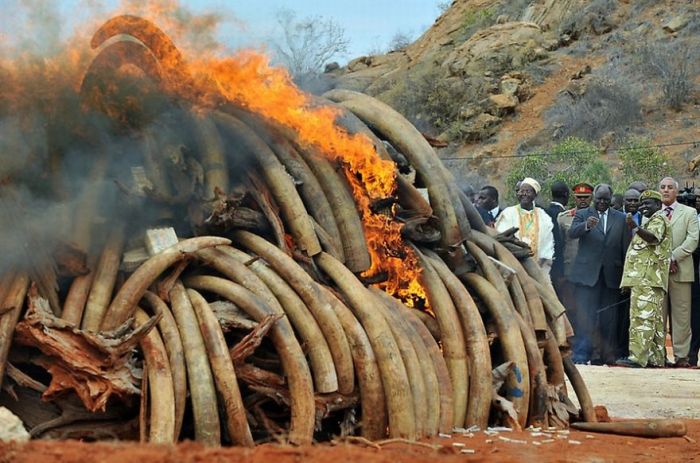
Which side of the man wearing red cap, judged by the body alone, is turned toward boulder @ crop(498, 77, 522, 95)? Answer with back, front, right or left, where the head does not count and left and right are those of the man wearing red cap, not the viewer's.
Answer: back

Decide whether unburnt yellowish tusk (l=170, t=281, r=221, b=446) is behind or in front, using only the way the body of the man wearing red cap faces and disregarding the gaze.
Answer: in front

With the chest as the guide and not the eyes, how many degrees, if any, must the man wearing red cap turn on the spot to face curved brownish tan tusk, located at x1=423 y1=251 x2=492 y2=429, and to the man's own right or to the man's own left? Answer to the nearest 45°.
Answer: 0° — they already face it

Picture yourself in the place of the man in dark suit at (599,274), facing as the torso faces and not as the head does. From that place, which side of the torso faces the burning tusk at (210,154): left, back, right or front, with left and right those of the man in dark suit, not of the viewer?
front

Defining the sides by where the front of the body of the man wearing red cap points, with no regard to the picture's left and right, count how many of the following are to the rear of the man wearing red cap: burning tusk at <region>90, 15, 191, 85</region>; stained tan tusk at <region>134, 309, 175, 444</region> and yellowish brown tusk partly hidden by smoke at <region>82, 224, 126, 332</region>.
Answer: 0

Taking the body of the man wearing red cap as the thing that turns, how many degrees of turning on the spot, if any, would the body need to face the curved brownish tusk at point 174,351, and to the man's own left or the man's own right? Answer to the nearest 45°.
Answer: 0° — they already face it

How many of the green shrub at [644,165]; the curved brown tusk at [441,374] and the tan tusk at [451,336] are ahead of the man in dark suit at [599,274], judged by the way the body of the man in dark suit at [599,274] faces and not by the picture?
2

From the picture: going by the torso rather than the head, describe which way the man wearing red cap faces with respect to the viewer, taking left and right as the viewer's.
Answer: facing the viewer

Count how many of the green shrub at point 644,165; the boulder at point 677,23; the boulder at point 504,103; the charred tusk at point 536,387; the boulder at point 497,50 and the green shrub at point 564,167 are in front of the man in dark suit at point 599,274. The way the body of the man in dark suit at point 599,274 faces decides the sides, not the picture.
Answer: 1

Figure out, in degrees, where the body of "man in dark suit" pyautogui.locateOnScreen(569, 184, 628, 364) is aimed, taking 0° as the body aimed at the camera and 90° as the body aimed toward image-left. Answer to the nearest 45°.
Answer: approximately 0°

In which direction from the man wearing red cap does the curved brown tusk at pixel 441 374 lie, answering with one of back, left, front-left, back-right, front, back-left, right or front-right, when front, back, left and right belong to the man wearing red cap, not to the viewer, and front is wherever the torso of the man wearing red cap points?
front

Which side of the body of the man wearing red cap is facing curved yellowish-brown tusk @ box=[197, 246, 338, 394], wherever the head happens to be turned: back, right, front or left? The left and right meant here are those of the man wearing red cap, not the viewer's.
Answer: front

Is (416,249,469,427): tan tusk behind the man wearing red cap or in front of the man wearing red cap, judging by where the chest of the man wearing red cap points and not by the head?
in front

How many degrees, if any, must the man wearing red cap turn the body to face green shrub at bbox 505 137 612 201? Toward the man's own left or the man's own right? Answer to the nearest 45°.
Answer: approximately 180°

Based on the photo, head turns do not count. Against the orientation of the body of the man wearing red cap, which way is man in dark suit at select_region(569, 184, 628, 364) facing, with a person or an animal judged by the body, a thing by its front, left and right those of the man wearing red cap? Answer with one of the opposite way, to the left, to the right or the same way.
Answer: the same way

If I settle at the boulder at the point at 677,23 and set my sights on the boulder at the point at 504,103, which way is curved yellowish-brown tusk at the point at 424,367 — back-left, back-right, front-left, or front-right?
front-left

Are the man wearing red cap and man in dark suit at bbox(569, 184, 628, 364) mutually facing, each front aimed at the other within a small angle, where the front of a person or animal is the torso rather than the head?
no

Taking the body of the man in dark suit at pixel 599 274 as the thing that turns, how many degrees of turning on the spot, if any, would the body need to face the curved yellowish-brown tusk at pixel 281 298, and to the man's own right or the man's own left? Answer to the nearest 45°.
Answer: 0° — they already face it

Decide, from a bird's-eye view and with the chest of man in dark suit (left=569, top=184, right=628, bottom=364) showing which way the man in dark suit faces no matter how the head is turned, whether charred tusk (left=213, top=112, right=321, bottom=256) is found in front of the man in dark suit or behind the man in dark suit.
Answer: in front
